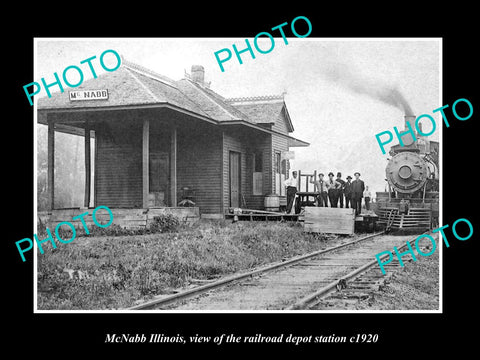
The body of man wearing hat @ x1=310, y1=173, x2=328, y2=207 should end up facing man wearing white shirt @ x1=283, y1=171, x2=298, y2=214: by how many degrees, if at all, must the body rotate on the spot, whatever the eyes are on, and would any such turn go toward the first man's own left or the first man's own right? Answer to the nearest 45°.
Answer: approximately 90° to the first man's own right

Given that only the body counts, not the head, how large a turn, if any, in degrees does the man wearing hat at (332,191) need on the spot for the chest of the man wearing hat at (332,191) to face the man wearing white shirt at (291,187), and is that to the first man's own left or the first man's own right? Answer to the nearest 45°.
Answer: approximately 90° to the first man's own right

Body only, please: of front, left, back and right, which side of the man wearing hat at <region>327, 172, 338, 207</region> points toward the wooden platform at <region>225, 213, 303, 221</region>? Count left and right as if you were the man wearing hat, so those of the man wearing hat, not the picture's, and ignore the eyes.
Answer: right

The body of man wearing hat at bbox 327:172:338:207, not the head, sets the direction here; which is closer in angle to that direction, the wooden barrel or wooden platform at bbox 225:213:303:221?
the wooden platform

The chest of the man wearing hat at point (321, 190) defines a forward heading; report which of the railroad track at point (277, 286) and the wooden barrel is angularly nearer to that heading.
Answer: the railroad track

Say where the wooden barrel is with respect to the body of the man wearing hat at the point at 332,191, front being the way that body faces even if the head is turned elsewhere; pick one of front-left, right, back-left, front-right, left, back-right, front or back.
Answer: back-right

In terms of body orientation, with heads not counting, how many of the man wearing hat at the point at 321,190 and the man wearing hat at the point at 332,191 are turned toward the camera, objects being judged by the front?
2

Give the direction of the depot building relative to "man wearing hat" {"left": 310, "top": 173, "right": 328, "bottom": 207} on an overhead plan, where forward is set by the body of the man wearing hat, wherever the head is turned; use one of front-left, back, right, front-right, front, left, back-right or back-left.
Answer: right

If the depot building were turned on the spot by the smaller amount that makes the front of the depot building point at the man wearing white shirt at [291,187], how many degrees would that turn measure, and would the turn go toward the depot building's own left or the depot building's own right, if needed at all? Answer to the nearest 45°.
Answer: approximately 45° to the depot building's own left
